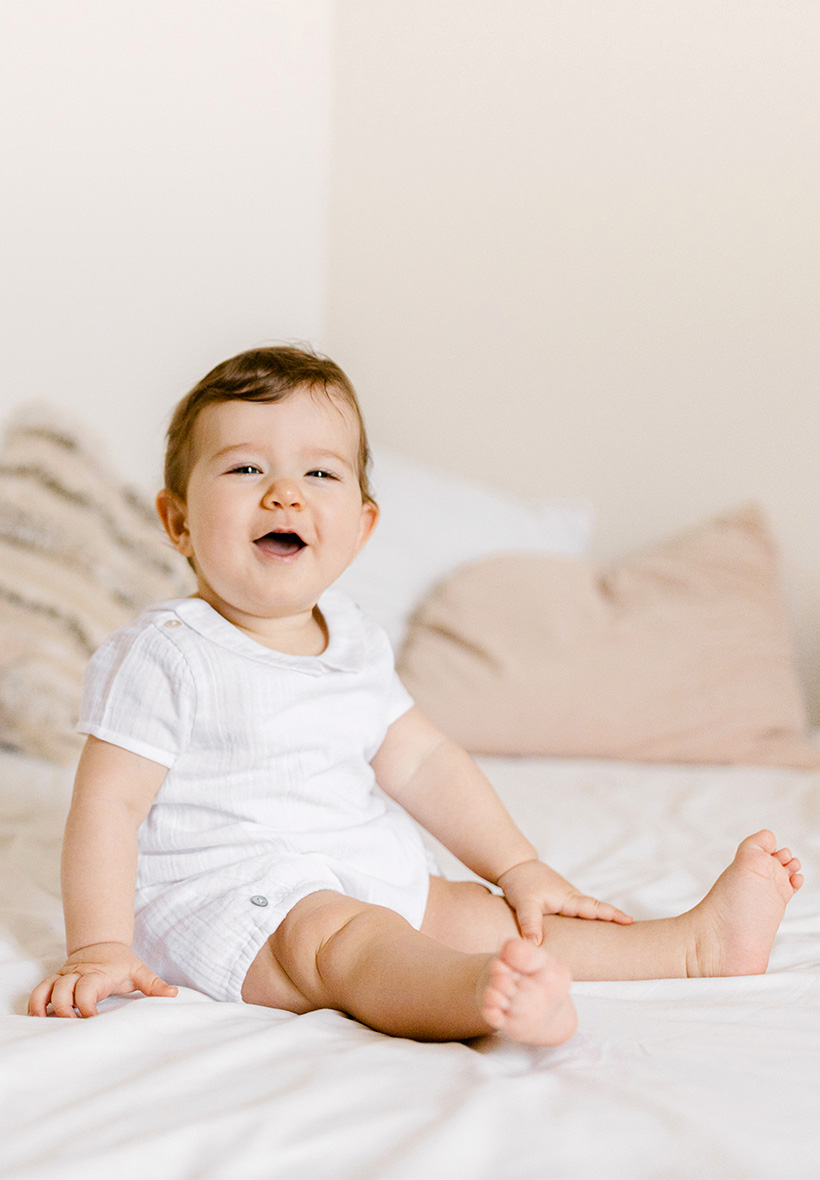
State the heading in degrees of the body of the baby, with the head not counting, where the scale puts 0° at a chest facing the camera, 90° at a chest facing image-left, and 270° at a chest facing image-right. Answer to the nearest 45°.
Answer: approximately 315°

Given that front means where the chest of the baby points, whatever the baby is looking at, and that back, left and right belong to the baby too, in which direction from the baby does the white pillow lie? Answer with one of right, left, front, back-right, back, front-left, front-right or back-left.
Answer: back-left

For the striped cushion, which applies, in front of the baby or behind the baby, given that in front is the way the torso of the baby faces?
behind
